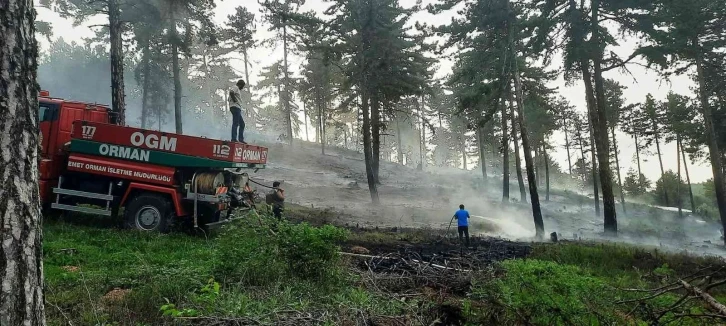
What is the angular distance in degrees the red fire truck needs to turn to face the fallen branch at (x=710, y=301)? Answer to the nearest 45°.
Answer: approximately 90° to its left

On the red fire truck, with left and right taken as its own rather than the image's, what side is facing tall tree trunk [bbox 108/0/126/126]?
right

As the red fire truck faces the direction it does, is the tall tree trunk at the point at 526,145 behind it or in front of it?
behind

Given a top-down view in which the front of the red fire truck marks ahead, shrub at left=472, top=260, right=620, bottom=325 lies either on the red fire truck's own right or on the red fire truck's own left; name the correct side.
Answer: on the red fire truck's own left

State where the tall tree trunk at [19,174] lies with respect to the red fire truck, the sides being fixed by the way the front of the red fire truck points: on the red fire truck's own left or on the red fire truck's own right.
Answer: on the red fire truck's own left

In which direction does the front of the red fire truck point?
to the viewer's left

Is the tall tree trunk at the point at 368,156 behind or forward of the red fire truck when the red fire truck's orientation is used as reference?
behind
